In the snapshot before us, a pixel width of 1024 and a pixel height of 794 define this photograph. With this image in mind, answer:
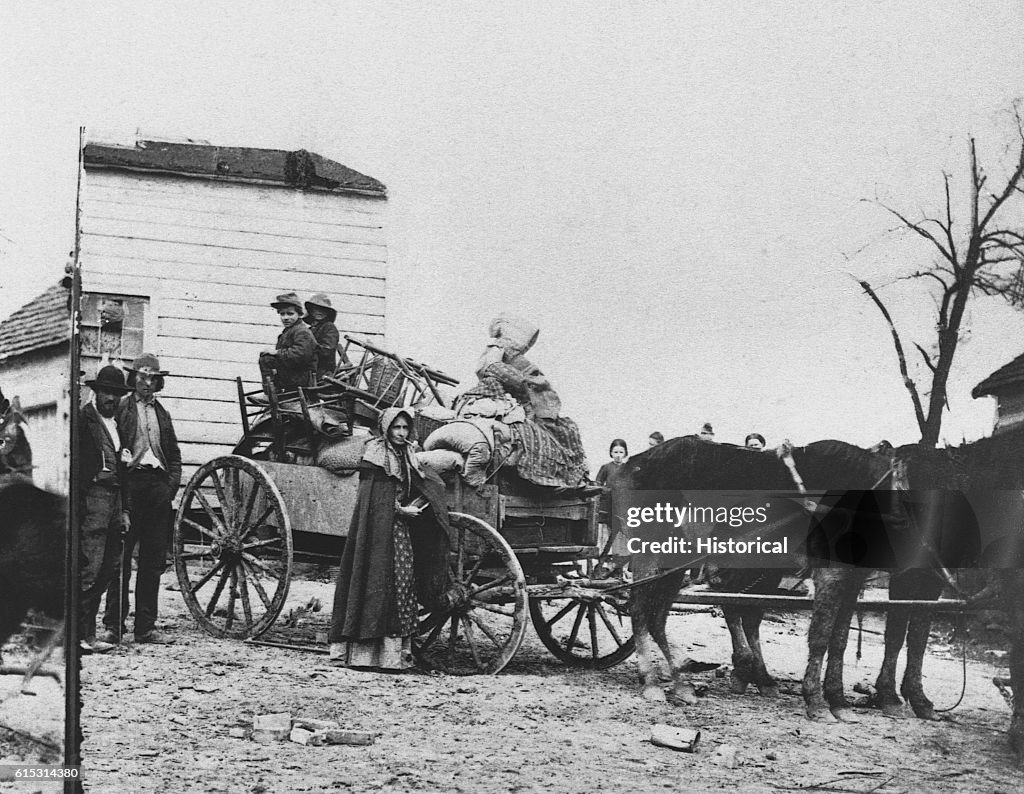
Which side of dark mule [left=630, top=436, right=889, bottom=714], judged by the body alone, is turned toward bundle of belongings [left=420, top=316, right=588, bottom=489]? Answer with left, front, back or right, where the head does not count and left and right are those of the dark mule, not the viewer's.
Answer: back

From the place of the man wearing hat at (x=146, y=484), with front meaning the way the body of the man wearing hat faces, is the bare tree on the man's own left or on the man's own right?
on the man's own left

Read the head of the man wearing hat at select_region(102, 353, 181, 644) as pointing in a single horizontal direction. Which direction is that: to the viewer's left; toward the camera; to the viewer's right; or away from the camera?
toward the camera

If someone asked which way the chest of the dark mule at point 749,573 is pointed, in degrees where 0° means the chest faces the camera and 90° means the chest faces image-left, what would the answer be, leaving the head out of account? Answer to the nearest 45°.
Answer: approximately 270°

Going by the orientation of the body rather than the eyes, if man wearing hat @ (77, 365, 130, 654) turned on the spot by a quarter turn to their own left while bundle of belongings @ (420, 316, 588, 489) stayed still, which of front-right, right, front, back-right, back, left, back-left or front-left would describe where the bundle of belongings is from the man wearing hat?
front-right

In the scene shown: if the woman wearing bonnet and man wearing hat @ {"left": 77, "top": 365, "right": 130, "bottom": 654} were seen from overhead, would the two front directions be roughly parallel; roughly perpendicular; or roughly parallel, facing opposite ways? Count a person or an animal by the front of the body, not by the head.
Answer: roughly parallel

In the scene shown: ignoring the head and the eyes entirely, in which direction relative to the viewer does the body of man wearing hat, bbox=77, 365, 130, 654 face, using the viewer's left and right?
facing the viewer and to the right of the viewer

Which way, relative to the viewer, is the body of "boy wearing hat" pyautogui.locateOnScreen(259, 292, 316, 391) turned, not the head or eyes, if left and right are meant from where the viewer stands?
facing the viewer and to the left of the viewer

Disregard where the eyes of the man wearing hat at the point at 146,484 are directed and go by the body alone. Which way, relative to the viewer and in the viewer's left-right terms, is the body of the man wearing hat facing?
facing the viewer
